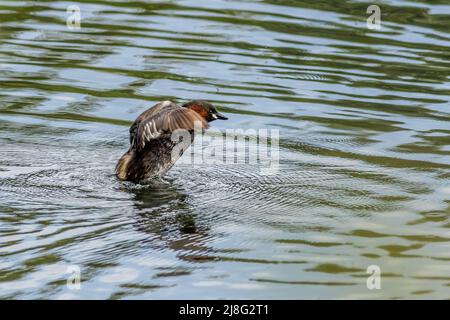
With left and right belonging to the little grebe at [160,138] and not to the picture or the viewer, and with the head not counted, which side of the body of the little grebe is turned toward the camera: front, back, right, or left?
right
